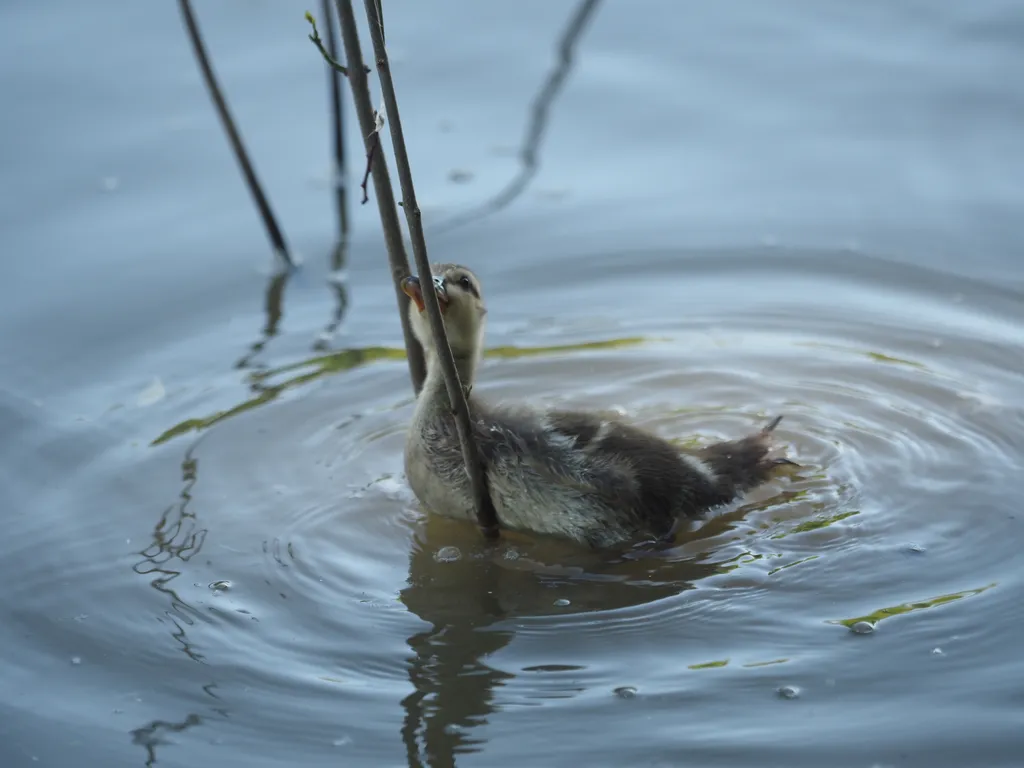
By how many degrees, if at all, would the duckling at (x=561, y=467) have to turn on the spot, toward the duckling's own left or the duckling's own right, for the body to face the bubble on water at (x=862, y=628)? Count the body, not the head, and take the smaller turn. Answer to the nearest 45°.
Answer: approximately 180°

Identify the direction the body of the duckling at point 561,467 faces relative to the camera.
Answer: to the viewer's left
